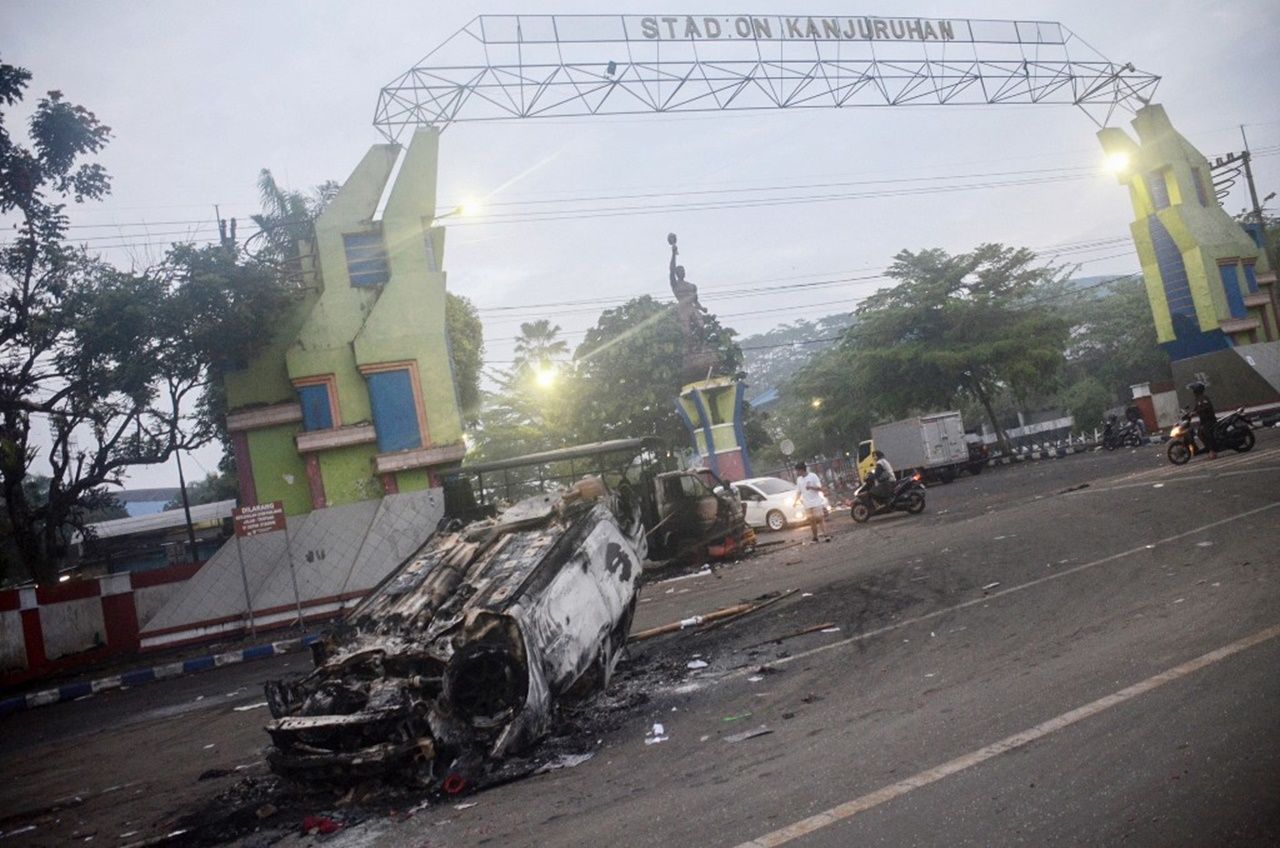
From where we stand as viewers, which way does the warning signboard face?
facing the viewer

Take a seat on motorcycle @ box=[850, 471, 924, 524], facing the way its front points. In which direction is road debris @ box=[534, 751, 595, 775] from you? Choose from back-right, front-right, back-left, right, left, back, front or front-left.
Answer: left

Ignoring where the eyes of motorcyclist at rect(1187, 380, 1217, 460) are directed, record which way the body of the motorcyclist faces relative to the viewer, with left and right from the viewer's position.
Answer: facing to the left of the viewer

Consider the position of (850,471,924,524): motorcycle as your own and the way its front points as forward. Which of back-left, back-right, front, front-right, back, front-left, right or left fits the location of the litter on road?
left

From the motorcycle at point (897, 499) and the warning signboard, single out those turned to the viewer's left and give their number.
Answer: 1

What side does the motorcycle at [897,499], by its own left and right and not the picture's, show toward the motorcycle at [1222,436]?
back

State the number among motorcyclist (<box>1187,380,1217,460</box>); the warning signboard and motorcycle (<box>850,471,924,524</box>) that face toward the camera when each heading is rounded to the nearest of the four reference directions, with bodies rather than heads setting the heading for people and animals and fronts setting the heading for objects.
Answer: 1

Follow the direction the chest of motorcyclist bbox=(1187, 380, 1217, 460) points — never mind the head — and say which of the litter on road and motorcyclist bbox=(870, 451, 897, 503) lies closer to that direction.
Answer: the motorcyclist

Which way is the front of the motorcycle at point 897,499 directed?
to the viewer's left

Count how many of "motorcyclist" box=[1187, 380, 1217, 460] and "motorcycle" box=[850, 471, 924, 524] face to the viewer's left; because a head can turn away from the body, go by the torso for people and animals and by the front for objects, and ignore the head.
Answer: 2

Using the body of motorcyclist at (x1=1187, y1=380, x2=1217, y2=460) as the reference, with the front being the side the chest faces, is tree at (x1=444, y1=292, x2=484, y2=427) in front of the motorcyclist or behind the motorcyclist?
in front

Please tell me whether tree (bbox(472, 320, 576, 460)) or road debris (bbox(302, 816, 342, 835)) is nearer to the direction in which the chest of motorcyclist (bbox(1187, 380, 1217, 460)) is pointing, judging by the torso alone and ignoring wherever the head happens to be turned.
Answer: the tree
